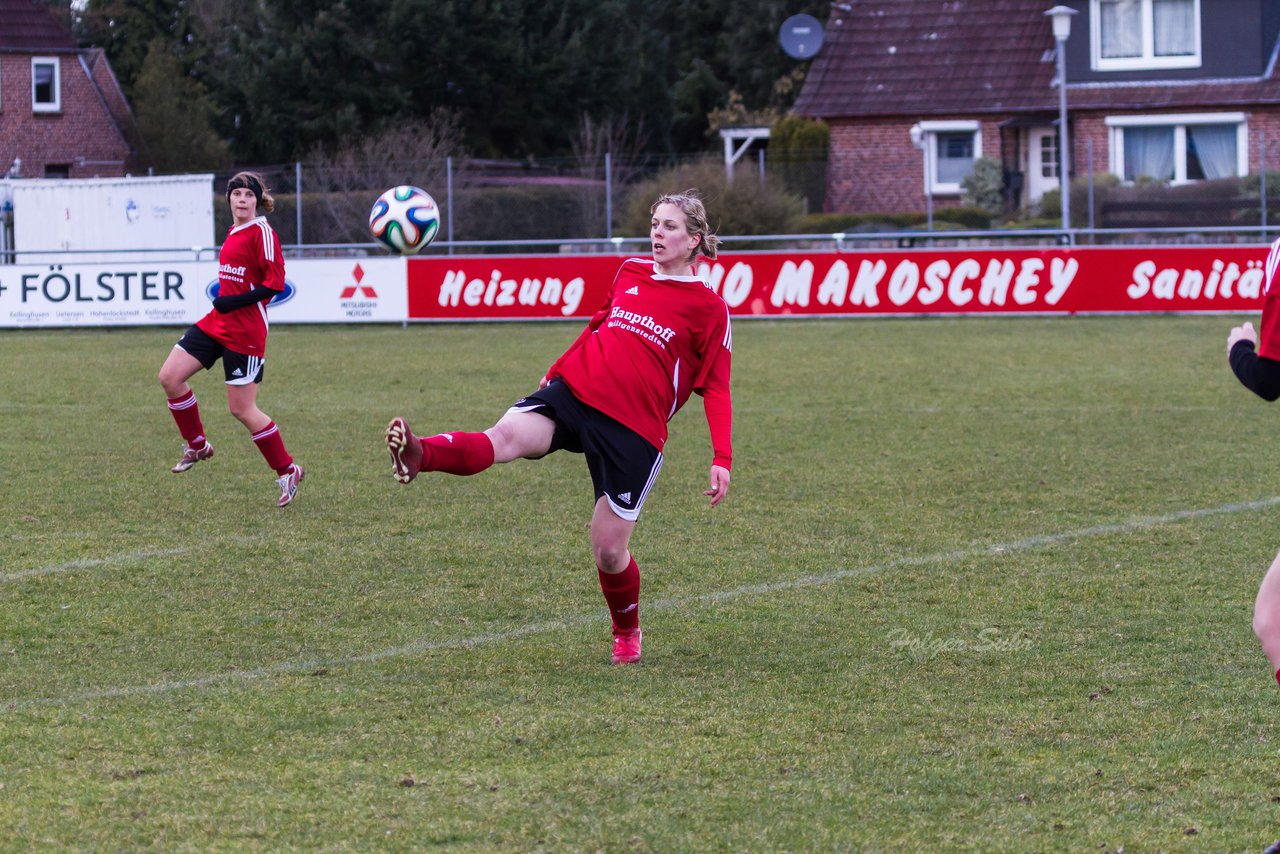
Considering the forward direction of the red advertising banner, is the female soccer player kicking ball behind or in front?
in front

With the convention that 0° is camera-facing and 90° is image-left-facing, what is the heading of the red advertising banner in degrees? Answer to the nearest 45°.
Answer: approximately 0°

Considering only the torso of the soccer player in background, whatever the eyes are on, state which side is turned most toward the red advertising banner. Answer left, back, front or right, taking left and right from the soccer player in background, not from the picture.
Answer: back

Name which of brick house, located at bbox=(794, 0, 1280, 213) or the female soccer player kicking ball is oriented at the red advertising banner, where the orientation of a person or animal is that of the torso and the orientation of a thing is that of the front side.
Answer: the brick house

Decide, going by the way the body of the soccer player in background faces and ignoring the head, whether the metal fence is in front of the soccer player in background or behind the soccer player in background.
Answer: behind

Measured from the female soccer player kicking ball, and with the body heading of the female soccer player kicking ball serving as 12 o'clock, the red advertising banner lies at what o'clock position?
The red advertising banner is roughly at 5 o'clock from the female soccer player kicking ball.

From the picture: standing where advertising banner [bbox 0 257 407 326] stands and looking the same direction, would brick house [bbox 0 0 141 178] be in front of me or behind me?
behind

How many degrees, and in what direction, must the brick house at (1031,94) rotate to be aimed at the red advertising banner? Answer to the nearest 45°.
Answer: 0° — it already faces it

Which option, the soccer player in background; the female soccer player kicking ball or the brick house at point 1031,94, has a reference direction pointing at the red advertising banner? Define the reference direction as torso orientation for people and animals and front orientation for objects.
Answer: the brick house

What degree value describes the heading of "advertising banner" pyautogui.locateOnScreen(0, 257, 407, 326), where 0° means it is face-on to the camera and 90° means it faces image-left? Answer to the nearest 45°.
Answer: approximately 0°

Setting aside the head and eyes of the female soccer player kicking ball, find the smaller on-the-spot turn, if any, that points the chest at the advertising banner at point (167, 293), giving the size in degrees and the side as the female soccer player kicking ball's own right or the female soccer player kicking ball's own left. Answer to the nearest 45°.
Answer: approximately 135° to the female soccer player kicking ball's own right
